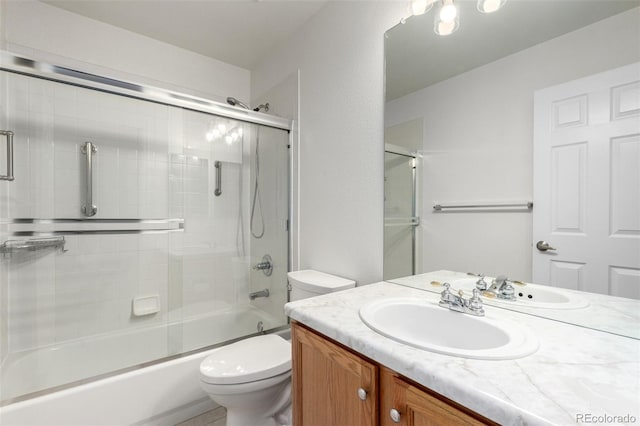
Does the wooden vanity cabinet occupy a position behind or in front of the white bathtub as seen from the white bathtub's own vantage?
in front

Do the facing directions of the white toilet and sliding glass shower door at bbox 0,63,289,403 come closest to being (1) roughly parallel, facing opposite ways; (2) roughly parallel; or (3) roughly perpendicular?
roughly perpendicular

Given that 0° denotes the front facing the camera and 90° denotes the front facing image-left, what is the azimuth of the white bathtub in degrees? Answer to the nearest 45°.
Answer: approximately 315°

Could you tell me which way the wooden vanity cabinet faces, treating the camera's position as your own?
facing the viewer and to the left of the viewer

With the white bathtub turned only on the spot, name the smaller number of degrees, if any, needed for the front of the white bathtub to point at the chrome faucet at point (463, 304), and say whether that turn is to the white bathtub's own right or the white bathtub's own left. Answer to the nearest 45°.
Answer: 0° — it already faces it

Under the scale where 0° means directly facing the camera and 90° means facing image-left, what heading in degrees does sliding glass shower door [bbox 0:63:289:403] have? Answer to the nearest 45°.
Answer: approximately 315°

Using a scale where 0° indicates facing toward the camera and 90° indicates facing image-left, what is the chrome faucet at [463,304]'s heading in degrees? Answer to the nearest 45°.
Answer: approximately 45°

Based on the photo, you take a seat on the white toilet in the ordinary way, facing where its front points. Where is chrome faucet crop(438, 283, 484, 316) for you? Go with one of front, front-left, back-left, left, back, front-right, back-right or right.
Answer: left
